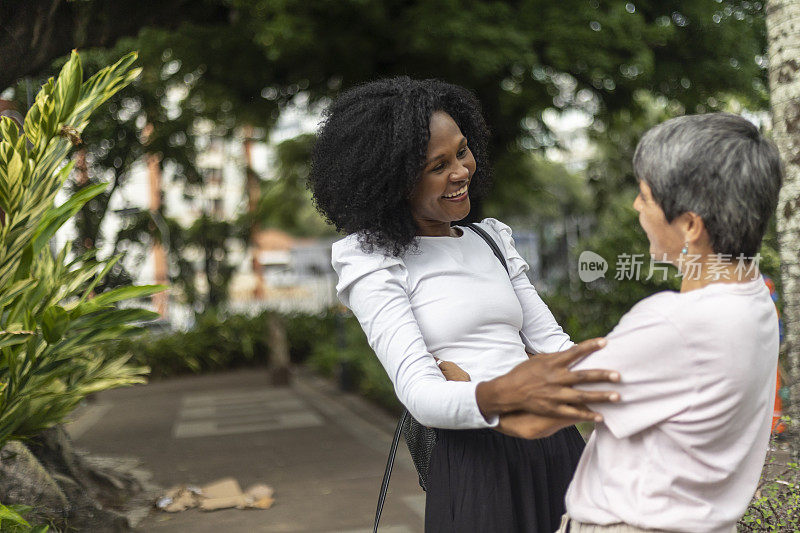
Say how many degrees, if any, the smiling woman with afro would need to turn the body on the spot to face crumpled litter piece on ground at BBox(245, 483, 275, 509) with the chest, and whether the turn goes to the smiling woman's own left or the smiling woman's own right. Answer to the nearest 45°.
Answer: approximately 135° to the smiling woman's own left

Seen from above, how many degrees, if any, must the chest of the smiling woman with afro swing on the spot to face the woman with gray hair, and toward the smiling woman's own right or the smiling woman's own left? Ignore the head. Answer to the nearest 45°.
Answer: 0° — they already face them

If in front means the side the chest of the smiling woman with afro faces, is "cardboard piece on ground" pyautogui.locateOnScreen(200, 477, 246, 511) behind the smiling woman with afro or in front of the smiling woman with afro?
behind

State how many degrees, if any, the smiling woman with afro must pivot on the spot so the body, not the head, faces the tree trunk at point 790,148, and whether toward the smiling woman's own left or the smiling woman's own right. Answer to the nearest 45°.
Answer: approximately 90° to the smiling woman's own left

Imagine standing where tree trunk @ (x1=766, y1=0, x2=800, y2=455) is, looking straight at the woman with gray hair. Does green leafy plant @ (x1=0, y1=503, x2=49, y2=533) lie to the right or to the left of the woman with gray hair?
right

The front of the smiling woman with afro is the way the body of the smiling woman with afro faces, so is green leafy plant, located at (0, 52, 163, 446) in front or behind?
behind

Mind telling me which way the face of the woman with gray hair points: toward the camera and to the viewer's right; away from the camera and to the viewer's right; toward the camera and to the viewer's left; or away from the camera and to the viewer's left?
away from the camera and to the viewer's left

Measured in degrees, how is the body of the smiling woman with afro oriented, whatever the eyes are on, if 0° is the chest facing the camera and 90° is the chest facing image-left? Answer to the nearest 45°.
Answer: approximately 315°

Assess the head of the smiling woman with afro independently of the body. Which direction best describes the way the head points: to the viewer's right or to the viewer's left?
to the viewer's right

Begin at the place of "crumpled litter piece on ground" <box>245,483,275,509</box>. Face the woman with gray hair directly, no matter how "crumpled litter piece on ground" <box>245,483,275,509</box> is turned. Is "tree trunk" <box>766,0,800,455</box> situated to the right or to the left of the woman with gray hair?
left
